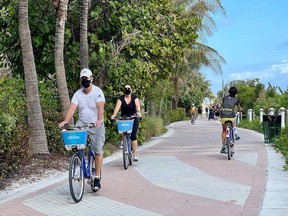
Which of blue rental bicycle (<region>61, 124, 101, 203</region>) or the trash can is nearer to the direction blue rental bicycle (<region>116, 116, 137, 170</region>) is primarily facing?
the blue rental bicycle

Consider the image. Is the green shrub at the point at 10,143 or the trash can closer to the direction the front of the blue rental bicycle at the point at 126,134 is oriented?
the green shrub

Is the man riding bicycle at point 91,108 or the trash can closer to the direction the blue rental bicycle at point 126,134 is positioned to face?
the man riding bicycle

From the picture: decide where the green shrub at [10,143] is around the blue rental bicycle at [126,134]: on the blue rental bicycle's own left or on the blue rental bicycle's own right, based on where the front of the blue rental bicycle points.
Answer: on the blue rental bicycle's own right

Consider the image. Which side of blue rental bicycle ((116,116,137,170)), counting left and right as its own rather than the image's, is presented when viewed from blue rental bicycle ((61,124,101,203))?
front

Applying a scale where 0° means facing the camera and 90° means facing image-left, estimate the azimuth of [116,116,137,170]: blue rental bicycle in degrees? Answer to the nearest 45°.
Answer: approximately 0°

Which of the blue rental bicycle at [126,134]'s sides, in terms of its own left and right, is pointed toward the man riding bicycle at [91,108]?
front

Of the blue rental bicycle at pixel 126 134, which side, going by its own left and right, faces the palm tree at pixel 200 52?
back

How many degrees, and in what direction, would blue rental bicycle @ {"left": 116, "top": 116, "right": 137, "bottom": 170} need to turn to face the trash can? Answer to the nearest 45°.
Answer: approximately 135° to its left
